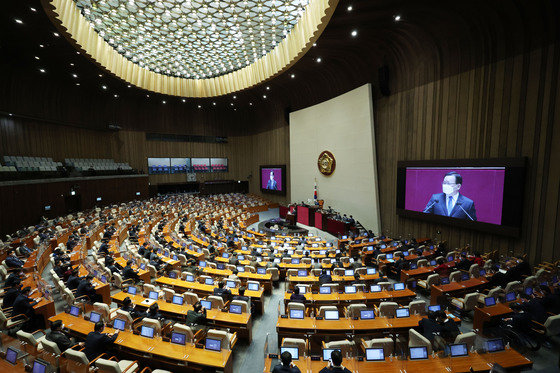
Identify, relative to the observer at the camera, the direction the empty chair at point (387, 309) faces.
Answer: facing away from the viewer

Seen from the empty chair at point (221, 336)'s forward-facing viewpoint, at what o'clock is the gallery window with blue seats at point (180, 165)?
The gallery window with blue seats is roughly at 10 o'clock from the empty chair.

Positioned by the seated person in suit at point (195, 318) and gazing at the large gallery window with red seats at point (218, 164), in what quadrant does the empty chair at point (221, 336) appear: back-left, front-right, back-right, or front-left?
back-right

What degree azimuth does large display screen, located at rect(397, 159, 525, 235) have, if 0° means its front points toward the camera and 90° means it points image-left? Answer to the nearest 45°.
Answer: approximately 45°

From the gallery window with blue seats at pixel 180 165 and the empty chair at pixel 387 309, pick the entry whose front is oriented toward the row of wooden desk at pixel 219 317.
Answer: the gallery window with blue seats

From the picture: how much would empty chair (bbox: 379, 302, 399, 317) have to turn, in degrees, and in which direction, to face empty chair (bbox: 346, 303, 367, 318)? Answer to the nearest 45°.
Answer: approximately 135° to its left

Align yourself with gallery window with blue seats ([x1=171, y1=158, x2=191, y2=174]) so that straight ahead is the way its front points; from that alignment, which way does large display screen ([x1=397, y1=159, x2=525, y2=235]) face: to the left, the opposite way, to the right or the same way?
to the right

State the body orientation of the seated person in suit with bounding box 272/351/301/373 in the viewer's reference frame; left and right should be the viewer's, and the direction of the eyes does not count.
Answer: facing away from the viewer

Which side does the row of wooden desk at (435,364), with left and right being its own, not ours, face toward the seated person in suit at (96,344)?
right

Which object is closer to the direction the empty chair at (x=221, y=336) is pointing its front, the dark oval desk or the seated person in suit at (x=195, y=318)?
the dark oval desk
